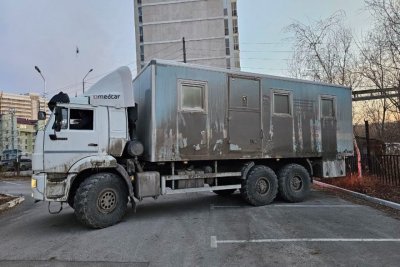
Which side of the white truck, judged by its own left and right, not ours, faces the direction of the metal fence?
back

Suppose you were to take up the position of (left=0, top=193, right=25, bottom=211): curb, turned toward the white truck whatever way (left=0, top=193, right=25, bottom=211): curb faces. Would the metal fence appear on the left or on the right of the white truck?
left

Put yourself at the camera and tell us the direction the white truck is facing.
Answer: facing the viewer and to the left of the viewer

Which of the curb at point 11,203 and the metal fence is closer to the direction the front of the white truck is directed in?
the curb
